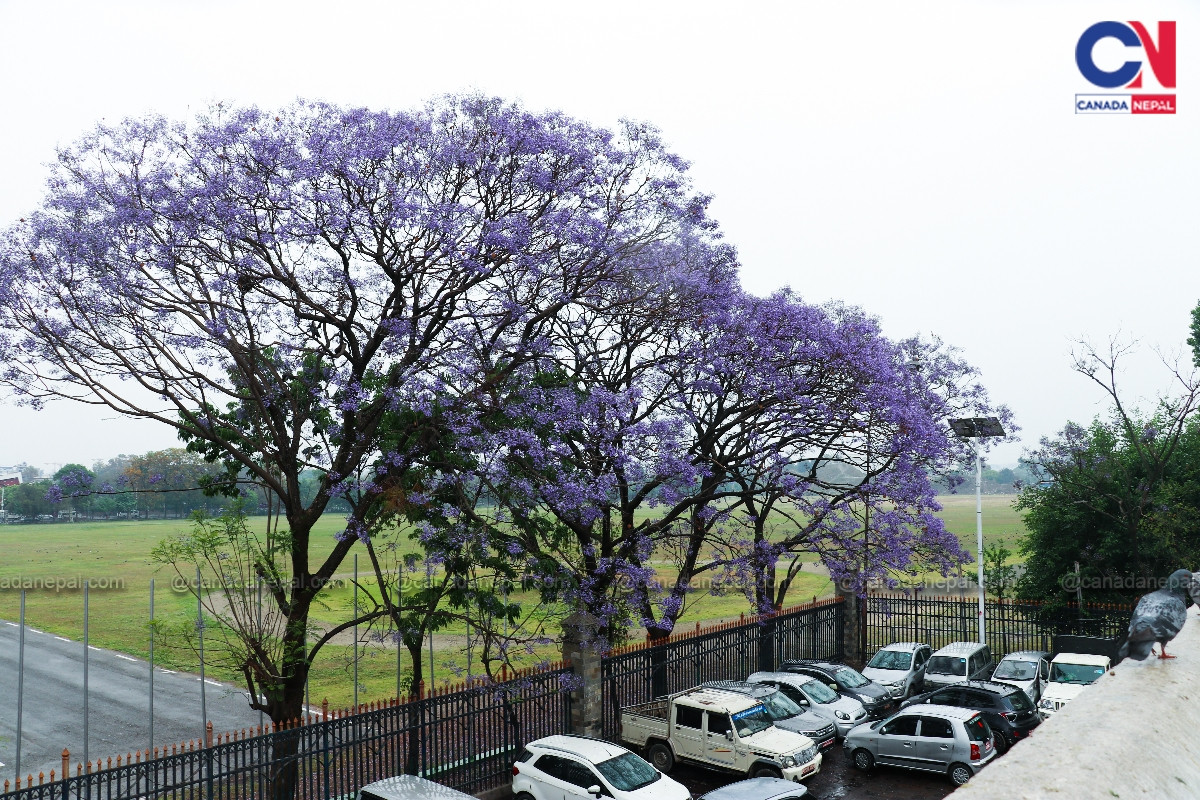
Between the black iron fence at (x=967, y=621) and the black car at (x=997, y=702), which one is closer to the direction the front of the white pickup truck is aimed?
the black car

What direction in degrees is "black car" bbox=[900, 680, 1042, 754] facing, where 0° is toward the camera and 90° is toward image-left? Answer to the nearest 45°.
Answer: approximately 135°

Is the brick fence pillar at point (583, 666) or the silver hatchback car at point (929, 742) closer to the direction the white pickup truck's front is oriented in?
the silver hatchback car

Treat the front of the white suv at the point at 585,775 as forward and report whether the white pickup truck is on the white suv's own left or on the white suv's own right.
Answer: on the white suv's own left

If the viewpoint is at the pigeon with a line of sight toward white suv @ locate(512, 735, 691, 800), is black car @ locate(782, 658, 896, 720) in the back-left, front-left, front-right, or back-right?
front-right

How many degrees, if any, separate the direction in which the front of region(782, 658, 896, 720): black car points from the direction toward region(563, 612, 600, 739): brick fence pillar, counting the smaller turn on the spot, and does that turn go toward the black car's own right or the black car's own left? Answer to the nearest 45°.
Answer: approximately 90° to the black car's own right

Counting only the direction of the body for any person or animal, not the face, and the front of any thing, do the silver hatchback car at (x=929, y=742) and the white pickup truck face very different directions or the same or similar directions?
very different directions

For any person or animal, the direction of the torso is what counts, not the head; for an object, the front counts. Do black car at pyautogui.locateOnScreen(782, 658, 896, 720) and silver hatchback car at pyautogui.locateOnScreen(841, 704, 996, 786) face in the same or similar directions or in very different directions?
very different directions

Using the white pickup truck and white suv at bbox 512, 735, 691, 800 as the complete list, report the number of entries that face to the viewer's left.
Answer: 0

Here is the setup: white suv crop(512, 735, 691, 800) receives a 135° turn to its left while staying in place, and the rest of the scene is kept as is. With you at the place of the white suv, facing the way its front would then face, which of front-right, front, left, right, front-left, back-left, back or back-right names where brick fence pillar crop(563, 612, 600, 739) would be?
front

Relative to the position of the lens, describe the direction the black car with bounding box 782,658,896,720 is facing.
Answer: facing the viewer and to the right of the viewer
